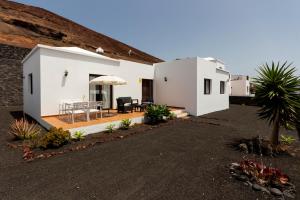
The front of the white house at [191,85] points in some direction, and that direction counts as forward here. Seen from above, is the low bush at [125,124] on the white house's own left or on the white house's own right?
on the white house's own right

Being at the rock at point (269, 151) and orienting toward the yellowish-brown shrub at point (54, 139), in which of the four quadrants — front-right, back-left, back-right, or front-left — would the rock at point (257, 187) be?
front-left

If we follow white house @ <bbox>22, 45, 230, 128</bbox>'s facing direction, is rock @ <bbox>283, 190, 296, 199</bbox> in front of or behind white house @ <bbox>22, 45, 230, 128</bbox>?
in front

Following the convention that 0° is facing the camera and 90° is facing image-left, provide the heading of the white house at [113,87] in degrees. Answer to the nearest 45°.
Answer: approximately 315°

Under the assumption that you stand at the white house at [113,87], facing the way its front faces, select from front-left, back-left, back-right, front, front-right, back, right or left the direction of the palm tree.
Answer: front

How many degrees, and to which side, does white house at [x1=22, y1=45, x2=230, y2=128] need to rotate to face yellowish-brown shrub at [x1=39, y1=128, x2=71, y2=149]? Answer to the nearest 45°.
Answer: approximately 45° to its right

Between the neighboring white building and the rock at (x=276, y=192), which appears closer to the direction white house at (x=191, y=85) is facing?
the rock

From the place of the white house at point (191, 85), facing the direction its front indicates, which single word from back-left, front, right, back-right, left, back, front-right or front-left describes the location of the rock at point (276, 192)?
front-right

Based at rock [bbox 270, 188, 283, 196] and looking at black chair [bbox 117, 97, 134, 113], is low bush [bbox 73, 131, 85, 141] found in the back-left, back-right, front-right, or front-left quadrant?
front-left

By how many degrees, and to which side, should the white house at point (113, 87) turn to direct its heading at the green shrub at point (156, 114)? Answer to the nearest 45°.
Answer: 0° — it already faces it
